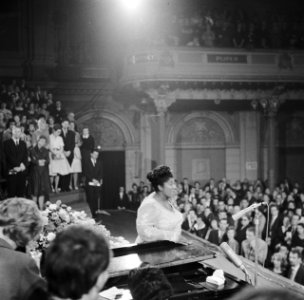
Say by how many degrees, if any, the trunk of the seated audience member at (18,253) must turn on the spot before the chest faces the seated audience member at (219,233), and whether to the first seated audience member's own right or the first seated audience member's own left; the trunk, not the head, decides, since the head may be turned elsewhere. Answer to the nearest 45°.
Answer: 0° — they already face them

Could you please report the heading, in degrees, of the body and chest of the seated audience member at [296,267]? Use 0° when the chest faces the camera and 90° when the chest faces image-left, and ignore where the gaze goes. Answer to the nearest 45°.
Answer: approximately 45°

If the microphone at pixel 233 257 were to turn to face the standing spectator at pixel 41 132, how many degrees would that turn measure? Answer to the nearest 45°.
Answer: approximately 45° to its right

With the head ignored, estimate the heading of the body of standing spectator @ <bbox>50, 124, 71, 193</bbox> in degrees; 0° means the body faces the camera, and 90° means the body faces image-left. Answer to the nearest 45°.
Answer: approximately 315°

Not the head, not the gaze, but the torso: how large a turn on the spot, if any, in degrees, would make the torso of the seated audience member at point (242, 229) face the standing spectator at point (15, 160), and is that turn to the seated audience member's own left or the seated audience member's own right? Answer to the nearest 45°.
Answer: approximately 45° to the seated audience member's own right

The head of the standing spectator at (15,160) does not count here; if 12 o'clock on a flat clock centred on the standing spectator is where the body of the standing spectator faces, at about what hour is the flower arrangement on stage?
The flower arrangement on stage is roughly at 12 o'clock from the standing spectator.

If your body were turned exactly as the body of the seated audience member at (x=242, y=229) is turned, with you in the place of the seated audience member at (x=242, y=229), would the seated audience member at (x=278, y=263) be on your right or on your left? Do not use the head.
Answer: on your left

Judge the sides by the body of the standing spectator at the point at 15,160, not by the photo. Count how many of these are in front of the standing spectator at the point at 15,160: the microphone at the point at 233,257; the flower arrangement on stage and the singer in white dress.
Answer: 3

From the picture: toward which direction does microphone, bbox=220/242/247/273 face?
to the viewer's left
